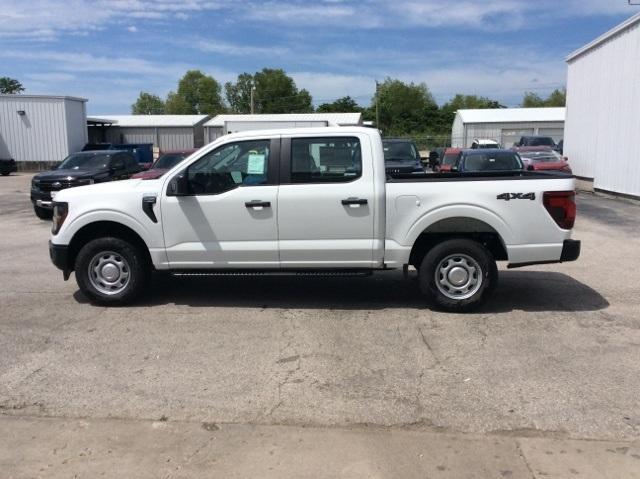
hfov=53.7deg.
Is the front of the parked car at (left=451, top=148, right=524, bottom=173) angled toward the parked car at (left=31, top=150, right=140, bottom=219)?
no

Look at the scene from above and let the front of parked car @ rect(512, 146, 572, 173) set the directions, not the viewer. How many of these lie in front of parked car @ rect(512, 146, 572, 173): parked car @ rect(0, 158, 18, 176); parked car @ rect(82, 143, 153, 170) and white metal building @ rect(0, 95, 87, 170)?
0

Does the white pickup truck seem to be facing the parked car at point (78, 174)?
no

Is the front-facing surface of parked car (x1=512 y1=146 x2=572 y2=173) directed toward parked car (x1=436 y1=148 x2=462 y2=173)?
no

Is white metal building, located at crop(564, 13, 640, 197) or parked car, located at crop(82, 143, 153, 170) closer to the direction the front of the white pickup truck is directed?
the parked car

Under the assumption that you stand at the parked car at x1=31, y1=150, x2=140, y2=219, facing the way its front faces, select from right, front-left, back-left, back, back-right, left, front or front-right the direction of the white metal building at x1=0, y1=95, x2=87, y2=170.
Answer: back-right

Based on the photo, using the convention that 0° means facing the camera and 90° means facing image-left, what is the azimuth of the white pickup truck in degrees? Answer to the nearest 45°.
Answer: approximately 90°

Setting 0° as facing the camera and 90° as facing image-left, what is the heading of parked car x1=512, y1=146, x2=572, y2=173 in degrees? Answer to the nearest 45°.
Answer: approximately 315°

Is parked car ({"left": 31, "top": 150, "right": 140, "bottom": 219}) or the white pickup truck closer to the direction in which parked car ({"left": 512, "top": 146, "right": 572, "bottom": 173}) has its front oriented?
the white pickup truck
